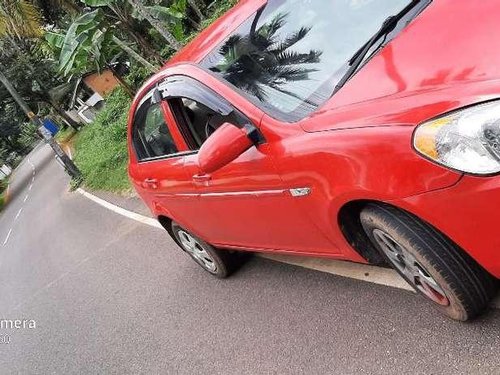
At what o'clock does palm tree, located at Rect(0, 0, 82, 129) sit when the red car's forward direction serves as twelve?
The palm tree is roughly at 7 o'clock from the red car.

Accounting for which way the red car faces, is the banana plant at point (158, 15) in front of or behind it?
behind

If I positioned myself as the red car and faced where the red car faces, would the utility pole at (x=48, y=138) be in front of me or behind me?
behind

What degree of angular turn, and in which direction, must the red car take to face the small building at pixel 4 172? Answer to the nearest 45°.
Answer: approximately 180°

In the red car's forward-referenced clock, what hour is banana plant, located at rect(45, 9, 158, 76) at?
The banana plant is roughly at 7 o'clock from the red car.

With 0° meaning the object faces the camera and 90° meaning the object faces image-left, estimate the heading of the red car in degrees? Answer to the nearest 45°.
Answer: approximately 315°
